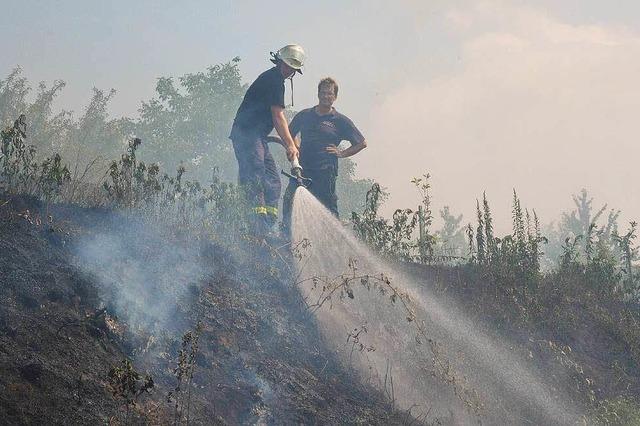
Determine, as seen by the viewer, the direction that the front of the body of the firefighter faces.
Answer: to the viewer's right

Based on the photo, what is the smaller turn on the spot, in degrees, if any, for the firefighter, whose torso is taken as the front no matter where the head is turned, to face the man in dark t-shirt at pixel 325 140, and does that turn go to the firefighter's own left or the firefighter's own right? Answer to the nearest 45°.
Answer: approximately 45° to the firefighter's own left

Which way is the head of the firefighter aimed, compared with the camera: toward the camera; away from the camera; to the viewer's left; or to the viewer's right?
to the viewer's right
